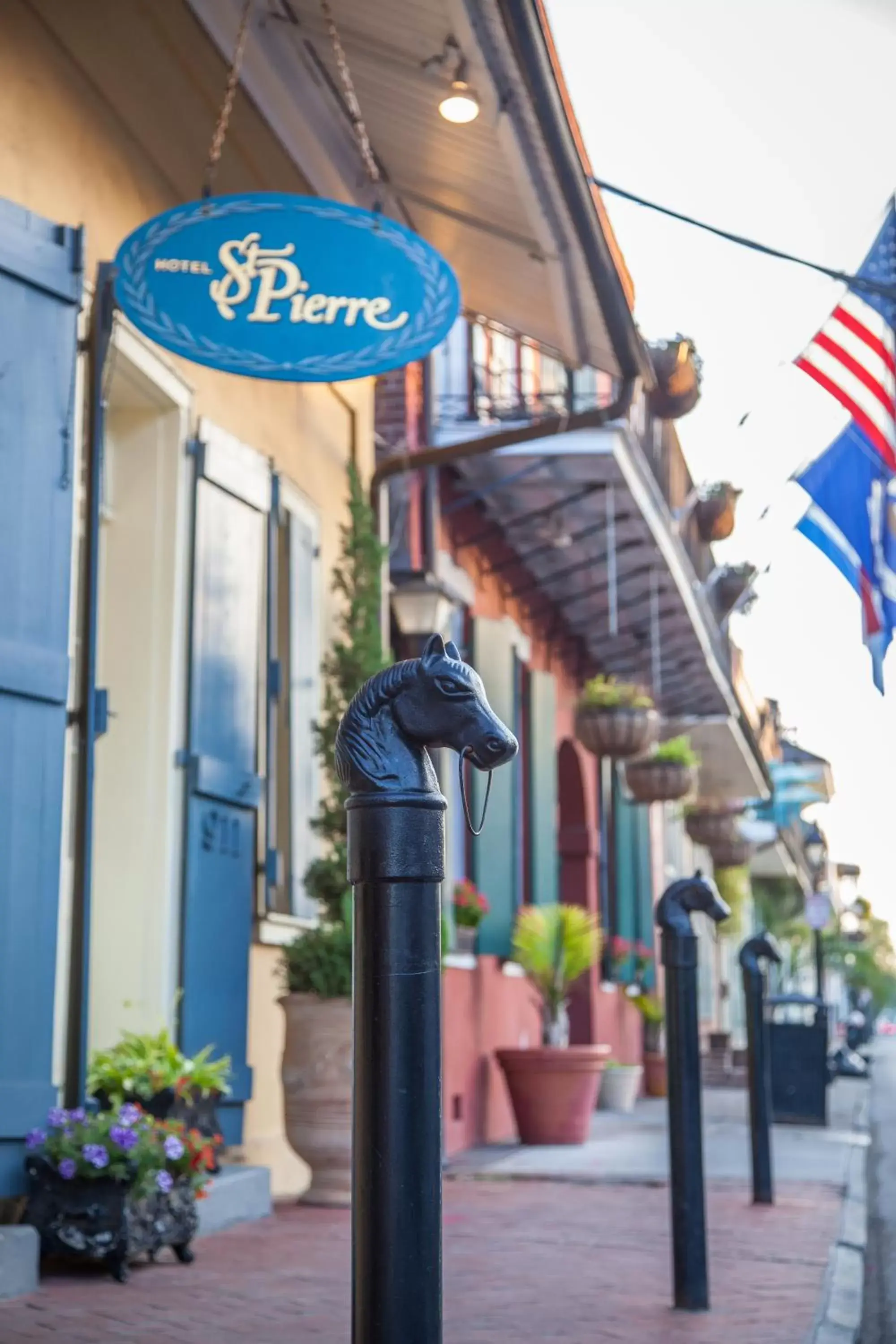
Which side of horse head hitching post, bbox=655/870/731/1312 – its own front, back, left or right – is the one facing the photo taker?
right

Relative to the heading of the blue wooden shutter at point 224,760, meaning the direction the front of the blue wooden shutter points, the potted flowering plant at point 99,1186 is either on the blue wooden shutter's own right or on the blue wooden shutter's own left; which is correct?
on the blue wooden shutter's own right

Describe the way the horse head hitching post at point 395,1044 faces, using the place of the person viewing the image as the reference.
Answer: facing to the right of the viewer

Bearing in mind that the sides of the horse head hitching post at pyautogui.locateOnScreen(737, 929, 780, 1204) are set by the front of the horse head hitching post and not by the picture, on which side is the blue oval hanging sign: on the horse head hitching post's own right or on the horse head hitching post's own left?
on the horse head hitching post's own right

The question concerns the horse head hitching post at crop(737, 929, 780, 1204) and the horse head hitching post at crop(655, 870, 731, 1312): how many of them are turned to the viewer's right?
2

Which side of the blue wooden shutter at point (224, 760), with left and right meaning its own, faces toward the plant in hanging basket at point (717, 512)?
left

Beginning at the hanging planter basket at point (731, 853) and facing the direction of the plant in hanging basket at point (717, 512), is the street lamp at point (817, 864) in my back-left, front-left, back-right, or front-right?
back-left

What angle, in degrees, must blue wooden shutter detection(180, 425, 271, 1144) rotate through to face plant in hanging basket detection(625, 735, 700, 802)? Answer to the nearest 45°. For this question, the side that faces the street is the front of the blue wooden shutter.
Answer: approximately 90° to its left

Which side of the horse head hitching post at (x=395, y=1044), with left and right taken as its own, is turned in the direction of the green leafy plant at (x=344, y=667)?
left

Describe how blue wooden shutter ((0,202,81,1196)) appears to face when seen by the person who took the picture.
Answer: facing the viewer and to the right of the viewer

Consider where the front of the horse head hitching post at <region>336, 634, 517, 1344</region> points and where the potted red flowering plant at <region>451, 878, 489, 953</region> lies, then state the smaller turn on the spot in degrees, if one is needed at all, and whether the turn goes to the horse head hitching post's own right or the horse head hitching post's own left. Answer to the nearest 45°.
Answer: approximately 90° to the horse head hitching post's own left
